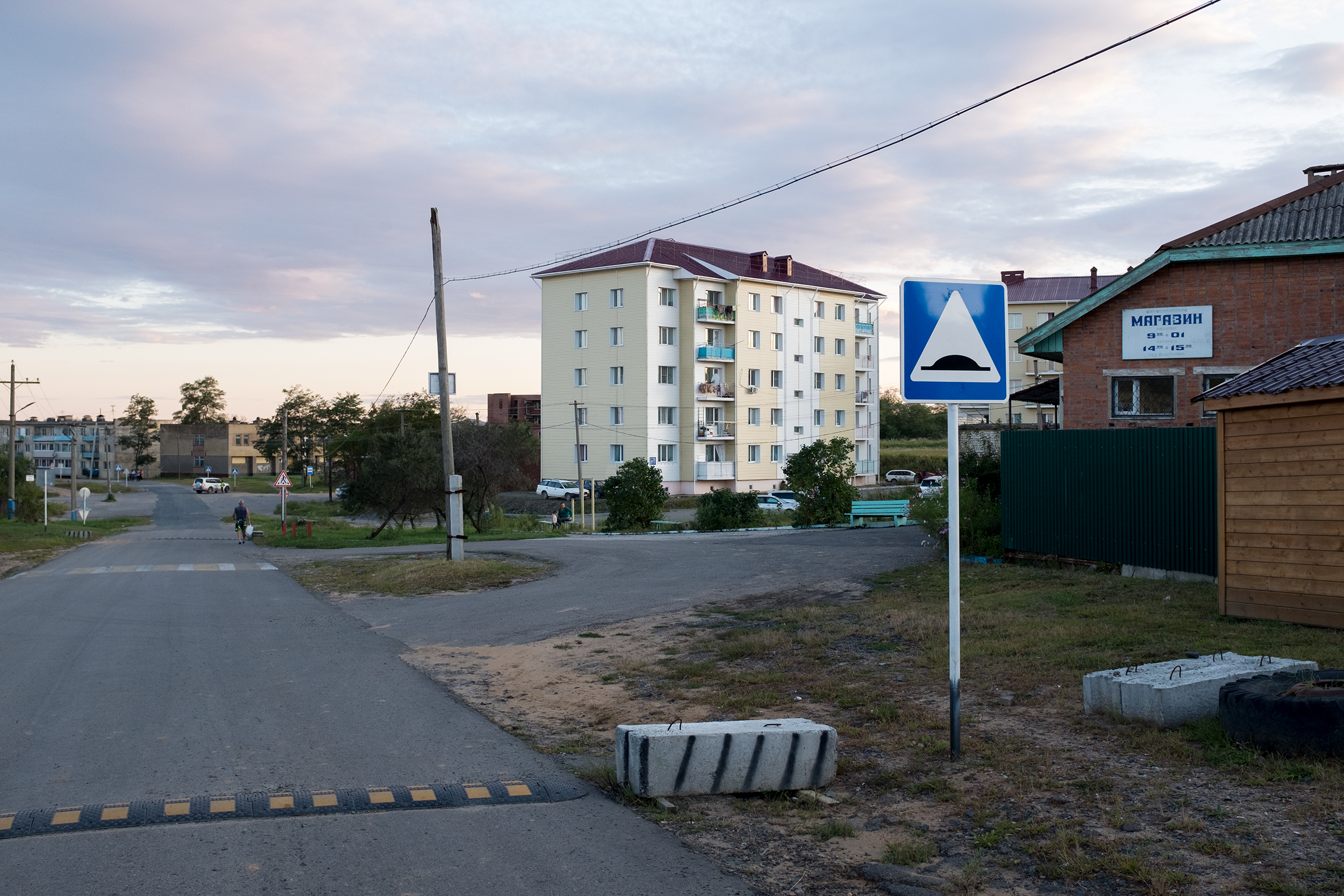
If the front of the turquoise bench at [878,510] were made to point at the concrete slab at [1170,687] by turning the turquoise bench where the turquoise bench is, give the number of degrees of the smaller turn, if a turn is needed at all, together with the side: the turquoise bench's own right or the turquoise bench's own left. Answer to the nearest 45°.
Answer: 0° — it already faces it

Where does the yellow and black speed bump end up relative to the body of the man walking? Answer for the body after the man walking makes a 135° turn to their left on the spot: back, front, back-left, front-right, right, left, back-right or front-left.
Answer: front-left

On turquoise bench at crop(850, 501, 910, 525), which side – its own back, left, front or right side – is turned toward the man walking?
right

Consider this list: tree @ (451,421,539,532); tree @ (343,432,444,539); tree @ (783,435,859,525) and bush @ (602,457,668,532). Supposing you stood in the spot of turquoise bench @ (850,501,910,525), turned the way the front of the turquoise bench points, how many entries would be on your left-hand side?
0

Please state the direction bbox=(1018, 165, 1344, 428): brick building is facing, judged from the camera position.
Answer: facing the viewer

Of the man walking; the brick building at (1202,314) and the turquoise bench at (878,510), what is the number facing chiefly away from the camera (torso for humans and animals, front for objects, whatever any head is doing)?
1

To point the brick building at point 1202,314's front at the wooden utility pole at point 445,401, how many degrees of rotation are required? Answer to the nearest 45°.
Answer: approximately 90° to its right

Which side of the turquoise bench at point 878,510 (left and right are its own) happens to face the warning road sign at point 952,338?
front

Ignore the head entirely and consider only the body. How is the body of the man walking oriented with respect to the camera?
away from the camera

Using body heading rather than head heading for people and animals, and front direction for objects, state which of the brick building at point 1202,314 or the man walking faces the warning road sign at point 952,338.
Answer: the brick building

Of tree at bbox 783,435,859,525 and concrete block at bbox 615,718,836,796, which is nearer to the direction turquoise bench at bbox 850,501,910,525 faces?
the concrete block

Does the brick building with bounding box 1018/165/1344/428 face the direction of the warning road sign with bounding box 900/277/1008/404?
yes

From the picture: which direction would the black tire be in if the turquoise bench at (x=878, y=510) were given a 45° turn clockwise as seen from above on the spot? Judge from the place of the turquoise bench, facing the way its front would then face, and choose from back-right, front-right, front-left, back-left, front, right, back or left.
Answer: front-left

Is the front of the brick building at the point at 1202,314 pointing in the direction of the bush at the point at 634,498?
no

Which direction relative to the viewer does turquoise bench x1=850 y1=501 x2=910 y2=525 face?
toward the camera

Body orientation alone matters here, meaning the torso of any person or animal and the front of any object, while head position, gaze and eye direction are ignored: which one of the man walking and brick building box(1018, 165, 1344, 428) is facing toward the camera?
the brick building
